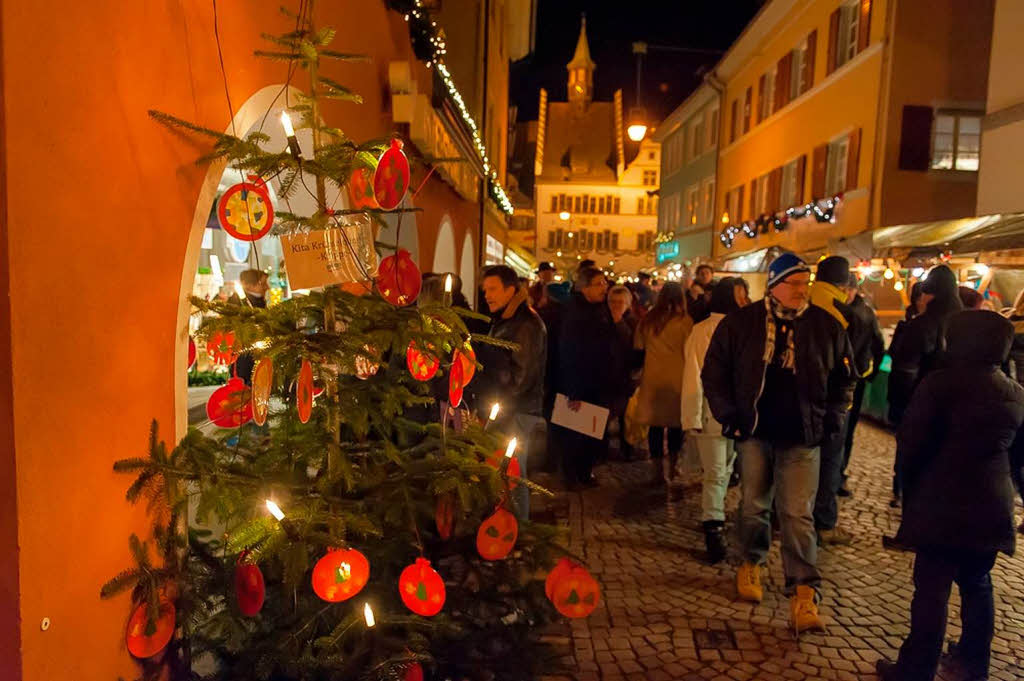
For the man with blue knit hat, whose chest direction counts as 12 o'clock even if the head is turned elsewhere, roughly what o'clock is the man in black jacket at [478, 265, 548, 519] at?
The man in black jacket is roughly at 3 o'clock from the man with blue knit hat.

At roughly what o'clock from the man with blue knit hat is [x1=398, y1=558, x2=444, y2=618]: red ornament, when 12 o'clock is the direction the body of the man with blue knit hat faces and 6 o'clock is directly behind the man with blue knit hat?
The red ornament is roughly at 1 o'clock from the man with blue knit hat.

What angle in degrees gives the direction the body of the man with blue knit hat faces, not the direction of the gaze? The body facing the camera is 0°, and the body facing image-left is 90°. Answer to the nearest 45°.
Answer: approximately 0°

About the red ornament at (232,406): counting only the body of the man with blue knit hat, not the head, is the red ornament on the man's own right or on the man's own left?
on the man's own right

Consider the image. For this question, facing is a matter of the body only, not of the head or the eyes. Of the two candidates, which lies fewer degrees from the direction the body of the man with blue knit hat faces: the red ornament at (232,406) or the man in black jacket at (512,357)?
the red ornament

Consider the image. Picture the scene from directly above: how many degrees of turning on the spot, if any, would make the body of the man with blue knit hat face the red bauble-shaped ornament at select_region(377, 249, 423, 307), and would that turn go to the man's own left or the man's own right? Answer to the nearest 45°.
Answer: approximately 45° to the man's own right
